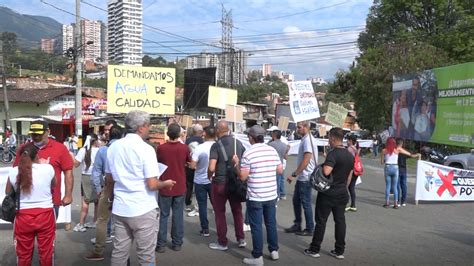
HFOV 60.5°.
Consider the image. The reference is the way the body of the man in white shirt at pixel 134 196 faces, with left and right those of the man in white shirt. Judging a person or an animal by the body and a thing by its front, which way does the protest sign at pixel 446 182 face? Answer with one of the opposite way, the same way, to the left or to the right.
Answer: the opposite way

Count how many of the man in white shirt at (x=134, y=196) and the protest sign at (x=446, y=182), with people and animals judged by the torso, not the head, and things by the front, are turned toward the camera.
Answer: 1

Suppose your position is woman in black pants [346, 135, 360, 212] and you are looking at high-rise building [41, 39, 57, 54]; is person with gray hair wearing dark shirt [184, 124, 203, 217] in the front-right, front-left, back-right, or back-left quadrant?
front-left

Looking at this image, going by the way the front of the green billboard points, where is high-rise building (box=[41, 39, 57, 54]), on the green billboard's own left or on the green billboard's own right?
on the green billboard's own right

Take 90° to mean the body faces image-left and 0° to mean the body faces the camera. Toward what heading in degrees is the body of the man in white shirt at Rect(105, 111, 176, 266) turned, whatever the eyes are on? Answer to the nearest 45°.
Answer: approximately 225°

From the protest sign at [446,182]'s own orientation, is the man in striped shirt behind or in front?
in front

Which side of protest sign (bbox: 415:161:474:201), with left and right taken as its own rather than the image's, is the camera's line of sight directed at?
front

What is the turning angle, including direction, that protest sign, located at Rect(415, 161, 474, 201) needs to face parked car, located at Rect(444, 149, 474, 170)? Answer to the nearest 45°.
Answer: approximately 180°

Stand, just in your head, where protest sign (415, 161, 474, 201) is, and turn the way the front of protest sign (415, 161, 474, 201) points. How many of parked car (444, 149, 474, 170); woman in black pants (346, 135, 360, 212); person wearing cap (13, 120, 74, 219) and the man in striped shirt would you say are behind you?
1

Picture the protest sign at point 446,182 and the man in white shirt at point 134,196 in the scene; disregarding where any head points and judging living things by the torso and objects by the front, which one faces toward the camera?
the protest sign

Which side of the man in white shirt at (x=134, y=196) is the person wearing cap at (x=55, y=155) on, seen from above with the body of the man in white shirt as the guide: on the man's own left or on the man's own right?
on the man's own left

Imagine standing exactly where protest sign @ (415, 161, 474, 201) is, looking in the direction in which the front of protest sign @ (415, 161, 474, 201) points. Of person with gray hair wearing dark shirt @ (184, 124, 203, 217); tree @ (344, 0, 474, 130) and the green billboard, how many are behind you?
2

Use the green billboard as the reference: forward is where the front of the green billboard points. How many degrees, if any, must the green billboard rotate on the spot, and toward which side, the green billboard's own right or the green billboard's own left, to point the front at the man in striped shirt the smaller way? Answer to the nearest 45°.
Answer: approximately 45° to the green billboard's own left
